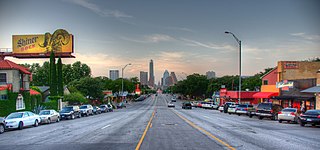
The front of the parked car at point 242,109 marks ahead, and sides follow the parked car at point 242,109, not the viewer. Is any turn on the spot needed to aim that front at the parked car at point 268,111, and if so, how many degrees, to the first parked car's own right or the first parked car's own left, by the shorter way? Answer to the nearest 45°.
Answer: approximately 135° to the first parked car's own right

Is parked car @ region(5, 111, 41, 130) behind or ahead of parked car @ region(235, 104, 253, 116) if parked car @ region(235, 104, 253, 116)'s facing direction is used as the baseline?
behind

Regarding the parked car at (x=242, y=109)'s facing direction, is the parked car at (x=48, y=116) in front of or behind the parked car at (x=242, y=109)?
behind

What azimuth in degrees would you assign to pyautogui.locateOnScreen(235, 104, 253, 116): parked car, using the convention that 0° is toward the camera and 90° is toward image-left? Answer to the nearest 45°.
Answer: approximately 225°

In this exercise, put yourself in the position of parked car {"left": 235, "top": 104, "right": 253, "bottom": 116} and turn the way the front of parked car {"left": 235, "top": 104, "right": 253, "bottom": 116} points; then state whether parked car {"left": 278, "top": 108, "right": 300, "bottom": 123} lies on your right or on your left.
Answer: on your right
